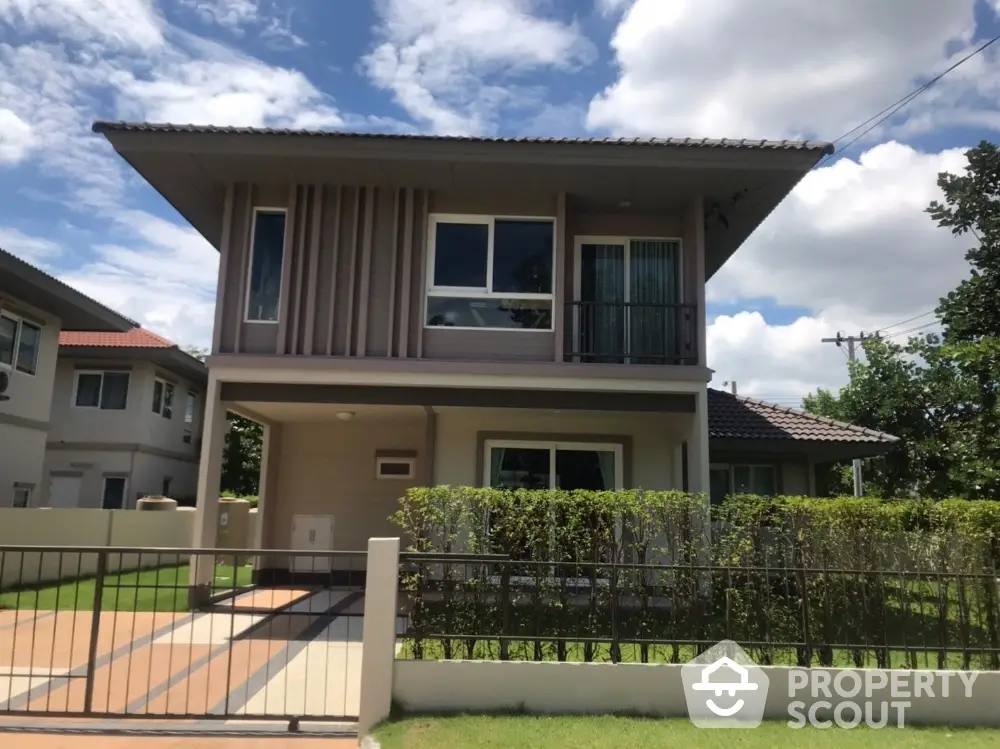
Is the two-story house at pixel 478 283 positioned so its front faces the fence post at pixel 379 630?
yes

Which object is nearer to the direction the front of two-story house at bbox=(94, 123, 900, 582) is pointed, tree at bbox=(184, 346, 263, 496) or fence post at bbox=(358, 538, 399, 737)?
the fence post

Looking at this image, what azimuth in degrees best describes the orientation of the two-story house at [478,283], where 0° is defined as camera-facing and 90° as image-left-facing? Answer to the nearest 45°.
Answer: approximately 0°

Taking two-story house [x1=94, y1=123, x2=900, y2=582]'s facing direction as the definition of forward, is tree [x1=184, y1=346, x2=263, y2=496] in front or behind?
behind

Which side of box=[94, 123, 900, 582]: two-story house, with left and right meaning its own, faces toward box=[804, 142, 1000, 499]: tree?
left

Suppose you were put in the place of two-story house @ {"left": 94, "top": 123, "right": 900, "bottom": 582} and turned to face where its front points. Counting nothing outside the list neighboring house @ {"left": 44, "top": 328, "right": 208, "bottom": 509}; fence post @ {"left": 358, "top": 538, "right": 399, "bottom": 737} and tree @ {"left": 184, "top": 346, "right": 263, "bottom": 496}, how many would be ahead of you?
1

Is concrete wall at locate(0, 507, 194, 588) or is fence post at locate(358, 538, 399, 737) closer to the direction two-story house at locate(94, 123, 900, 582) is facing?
the fence post

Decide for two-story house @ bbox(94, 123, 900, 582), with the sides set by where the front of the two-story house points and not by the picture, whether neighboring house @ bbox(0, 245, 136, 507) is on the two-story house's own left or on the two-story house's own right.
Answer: on the two-story house's own right
